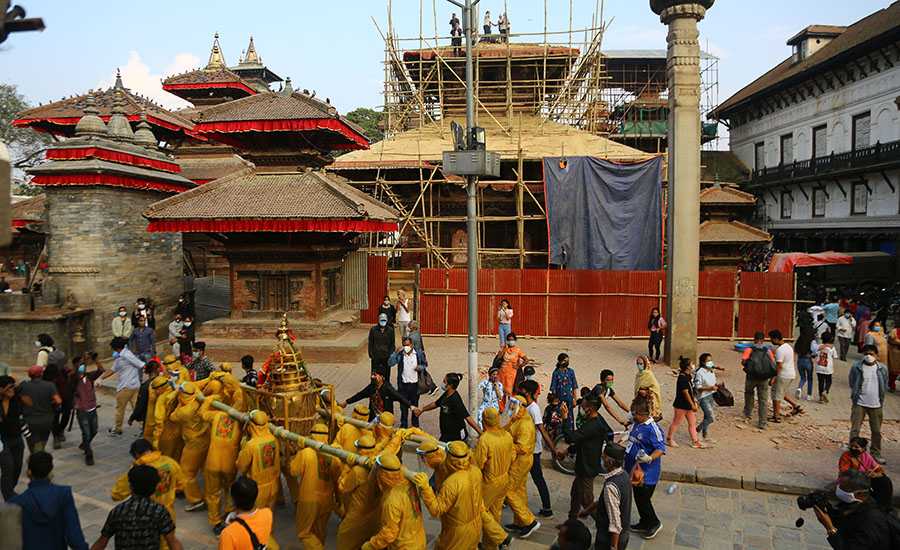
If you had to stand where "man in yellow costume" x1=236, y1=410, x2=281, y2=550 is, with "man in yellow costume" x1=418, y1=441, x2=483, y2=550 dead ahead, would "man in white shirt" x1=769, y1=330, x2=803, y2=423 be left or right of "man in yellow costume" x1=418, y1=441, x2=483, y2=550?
left

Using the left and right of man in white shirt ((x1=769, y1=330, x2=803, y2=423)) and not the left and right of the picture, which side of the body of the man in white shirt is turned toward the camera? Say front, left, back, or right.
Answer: left

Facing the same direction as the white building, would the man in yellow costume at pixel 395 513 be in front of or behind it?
in front

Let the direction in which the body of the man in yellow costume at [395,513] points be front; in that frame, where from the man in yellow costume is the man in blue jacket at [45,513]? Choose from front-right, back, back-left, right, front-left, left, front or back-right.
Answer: front-left

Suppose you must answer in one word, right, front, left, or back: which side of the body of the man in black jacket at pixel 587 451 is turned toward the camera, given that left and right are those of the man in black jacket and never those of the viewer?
left

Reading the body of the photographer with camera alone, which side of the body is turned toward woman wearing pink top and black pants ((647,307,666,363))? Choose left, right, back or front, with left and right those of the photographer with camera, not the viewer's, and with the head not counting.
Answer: right

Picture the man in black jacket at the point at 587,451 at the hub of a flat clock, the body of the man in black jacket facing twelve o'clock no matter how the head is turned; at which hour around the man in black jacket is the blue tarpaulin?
The blue tarpaulin is roughly at 3 o'clock from the man in black jacket.

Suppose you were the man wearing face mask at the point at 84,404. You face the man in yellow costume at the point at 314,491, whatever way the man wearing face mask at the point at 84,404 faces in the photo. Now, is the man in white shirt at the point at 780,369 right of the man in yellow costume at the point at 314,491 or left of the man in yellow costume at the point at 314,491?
left

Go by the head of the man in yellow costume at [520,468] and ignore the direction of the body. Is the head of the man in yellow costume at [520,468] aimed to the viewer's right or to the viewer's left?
to the viewer's left

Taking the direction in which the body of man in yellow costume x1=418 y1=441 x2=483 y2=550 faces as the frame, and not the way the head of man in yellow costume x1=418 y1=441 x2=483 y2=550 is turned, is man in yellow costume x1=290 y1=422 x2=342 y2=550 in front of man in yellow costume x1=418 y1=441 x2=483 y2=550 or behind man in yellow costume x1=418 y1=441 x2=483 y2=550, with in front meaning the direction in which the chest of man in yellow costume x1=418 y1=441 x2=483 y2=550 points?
in front

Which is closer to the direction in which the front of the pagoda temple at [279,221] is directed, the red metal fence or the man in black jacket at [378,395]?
the man in black jacket

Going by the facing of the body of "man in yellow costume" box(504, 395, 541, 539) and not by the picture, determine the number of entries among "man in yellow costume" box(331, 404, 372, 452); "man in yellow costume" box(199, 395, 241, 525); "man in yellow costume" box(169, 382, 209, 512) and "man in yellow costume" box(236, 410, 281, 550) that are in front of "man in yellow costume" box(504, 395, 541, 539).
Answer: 4

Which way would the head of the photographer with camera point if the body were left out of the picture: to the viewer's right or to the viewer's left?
to the viewer's left

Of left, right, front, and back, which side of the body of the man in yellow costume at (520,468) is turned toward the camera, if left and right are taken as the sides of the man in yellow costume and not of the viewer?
left

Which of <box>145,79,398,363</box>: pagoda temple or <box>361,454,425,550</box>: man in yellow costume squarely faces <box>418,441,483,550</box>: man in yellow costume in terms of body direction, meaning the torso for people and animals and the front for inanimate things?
the pagoda temple
